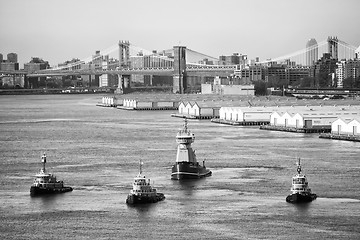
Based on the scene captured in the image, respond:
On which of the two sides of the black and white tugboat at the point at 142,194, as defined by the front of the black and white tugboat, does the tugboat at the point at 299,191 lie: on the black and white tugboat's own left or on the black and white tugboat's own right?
on the black and white tugboat's own left

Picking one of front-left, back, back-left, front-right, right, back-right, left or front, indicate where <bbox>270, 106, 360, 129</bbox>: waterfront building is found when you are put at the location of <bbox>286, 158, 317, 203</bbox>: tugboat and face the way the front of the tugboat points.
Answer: back-right

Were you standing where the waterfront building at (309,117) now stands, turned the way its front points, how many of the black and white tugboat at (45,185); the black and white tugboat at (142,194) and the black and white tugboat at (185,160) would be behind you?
0

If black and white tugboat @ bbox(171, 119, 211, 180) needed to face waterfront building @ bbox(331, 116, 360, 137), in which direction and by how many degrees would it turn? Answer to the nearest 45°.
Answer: approximately 180°

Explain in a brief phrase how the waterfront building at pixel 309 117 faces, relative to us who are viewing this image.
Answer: facing the viewer and to the left of the viewer

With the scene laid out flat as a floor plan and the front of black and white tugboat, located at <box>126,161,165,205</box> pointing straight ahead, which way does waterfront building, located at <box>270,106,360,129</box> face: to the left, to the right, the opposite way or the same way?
the same way

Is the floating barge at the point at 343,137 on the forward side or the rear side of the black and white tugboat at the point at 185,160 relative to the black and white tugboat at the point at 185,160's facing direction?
on the rear side

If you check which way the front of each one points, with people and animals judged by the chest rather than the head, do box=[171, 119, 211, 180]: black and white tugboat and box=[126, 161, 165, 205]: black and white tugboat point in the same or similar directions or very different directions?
same or similar directions

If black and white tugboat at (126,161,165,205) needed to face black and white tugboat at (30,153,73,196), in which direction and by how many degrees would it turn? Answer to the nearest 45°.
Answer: approximately 90° to its right

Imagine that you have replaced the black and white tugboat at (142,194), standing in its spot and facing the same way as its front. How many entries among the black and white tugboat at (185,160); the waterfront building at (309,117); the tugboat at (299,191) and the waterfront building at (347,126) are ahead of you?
0

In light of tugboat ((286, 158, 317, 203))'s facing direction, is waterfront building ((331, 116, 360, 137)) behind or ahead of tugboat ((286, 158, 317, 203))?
behind
